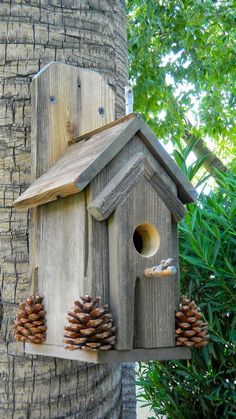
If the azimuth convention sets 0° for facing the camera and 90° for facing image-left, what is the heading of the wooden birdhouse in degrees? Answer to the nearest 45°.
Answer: approximately 315°
